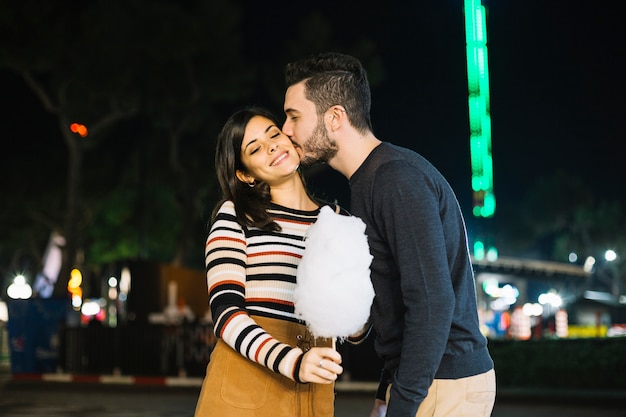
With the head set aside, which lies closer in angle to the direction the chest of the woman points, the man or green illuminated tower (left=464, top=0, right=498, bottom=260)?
the man

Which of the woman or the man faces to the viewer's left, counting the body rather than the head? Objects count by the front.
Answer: the man

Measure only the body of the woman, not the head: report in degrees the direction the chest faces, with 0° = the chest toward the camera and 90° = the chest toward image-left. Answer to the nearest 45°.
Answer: approximately 315°

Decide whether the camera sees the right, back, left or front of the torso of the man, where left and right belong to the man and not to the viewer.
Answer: left

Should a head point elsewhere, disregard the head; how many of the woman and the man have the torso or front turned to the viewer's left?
1

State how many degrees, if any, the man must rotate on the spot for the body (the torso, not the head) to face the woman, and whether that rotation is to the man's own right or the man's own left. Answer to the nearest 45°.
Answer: approximately 45° to the man's own right

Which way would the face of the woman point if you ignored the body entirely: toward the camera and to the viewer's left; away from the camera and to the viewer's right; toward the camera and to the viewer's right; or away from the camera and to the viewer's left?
toward the camera and to the viewer's right

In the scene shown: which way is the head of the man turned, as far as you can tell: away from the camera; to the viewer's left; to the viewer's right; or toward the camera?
to the viewer's left

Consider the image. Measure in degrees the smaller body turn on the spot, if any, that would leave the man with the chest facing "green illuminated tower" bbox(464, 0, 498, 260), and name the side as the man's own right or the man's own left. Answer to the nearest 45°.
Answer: approximately 90° to the man's own right

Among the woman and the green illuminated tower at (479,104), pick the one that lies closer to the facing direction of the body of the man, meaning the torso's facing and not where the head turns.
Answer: the woman

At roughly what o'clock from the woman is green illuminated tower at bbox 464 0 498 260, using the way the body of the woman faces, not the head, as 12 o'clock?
The green illuminated tower is roughly at 8 o'clock from the woman.
